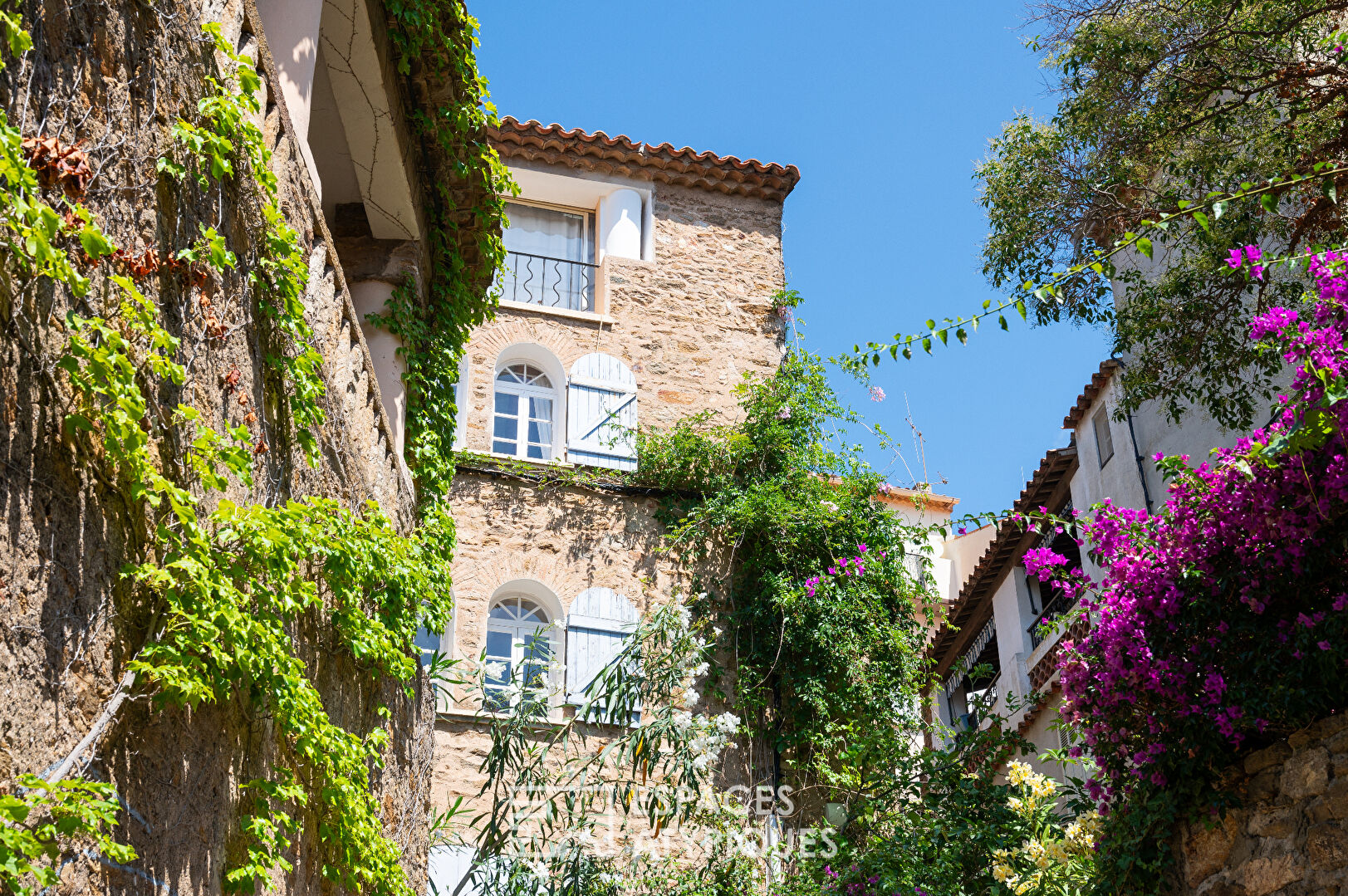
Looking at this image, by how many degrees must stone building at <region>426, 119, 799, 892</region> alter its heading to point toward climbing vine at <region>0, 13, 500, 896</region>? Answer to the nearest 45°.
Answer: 0° — it already faces it

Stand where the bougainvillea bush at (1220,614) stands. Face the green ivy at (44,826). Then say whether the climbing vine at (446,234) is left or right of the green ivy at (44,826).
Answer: right

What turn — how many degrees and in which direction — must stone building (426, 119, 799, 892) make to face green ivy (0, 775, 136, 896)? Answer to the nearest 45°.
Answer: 0° — it already faces it

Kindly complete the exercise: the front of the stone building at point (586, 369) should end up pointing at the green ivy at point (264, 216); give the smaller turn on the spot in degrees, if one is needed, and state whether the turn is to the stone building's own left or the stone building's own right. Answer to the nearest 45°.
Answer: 0° — it already faces it

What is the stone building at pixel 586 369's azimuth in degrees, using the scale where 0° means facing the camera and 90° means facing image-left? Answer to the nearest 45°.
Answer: approximately 0°

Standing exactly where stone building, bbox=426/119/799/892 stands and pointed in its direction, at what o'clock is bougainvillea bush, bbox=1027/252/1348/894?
The bougainvillea bush is roughly at 11 o'clock from the stone building.
